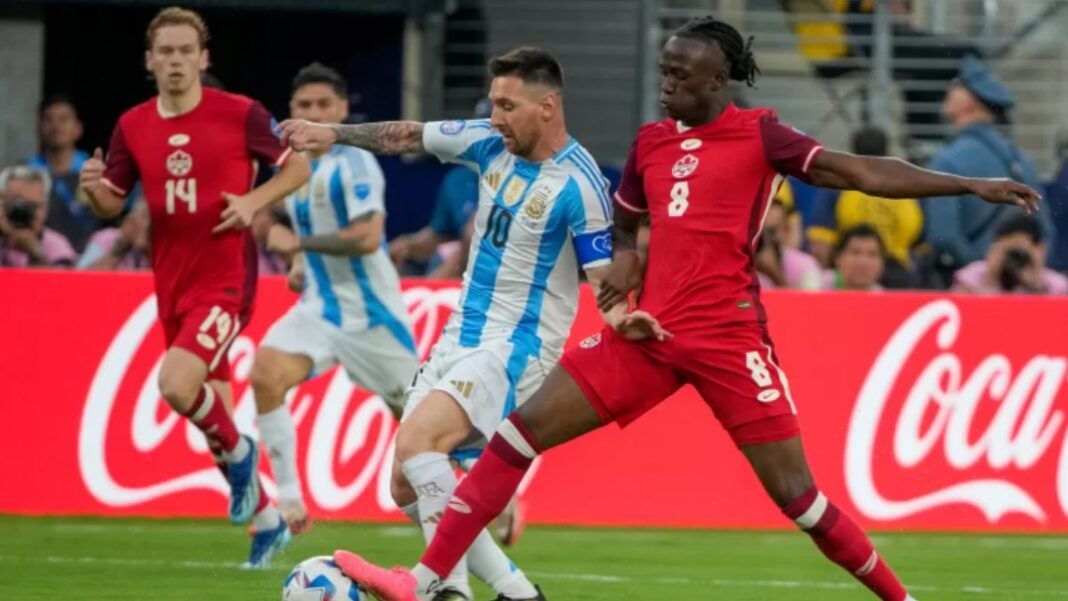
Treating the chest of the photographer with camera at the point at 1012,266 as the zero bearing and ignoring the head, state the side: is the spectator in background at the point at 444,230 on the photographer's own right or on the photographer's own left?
on the photographer's own right

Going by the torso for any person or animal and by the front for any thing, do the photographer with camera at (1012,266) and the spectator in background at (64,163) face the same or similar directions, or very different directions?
same or similar directions

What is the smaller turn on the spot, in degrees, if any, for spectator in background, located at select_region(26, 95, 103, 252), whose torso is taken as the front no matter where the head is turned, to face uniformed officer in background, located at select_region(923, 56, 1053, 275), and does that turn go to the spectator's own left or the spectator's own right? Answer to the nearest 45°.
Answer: approximately 90° to the spectator's own left

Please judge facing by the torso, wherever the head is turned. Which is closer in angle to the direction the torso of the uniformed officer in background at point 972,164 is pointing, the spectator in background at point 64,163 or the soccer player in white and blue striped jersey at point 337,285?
the spectator in background

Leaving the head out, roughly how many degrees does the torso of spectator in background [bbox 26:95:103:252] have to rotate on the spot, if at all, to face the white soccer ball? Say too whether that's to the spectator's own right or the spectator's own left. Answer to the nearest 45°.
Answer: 0° — they already face it

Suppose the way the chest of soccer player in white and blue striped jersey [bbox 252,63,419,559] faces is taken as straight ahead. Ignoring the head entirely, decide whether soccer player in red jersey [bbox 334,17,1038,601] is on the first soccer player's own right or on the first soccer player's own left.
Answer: on the first soccer player's own left

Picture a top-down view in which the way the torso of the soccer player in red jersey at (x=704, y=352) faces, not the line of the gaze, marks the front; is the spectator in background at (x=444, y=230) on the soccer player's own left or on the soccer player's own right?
on the soccer player's own right

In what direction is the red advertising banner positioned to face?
toward the camera

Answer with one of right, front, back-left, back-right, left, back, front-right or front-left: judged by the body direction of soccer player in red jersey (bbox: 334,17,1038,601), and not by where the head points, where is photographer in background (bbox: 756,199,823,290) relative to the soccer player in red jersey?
back-right

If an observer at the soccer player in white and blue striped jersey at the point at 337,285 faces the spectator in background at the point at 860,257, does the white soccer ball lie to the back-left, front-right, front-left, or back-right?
back-right

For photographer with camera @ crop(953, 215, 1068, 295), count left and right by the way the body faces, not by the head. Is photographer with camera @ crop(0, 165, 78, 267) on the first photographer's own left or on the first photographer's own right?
on the first photographer's own right

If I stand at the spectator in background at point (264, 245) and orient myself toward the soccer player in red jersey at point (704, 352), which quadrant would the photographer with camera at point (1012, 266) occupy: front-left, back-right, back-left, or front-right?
front-left

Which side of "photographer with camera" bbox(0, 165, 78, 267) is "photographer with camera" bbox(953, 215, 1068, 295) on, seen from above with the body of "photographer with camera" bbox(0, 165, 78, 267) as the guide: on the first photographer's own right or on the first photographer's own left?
on the first photographer's own left

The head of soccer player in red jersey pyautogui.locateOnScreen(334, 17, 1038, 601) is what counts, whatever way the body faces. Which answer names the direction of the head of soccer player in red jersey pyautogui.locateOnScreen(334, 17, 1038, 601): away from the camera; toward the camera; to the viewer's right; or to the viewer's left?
to the viewer's left

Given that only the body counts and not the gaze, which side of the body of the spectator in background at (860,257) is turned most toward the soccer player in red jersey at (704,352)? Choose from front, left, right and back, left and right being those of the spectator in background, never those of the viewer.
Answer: front

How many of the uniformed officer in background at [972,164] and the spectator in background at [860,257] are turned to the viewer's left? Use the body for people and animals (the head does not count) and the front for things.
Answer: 1

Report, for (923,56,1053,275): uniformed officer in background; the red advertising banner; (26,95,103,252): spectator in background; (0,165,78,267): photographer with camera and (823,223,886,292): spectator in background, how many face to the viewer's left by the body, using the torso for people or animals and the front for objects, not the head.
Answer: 1

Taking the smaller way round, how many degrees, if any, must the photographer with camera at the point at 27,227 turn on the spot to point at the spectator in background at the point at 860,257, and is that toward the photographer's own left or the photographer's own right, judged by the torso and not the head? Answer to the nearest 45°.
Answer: approximately 90° to the photographer's own left

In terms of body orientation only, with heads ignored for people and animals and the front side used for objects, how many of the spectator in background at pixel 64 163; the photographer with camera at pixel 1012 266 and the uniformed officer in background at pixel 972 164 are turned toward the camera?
2

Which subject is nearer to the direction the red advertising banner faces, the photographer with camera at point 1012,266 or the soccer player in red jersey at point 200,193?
the soccer player in red jersey
